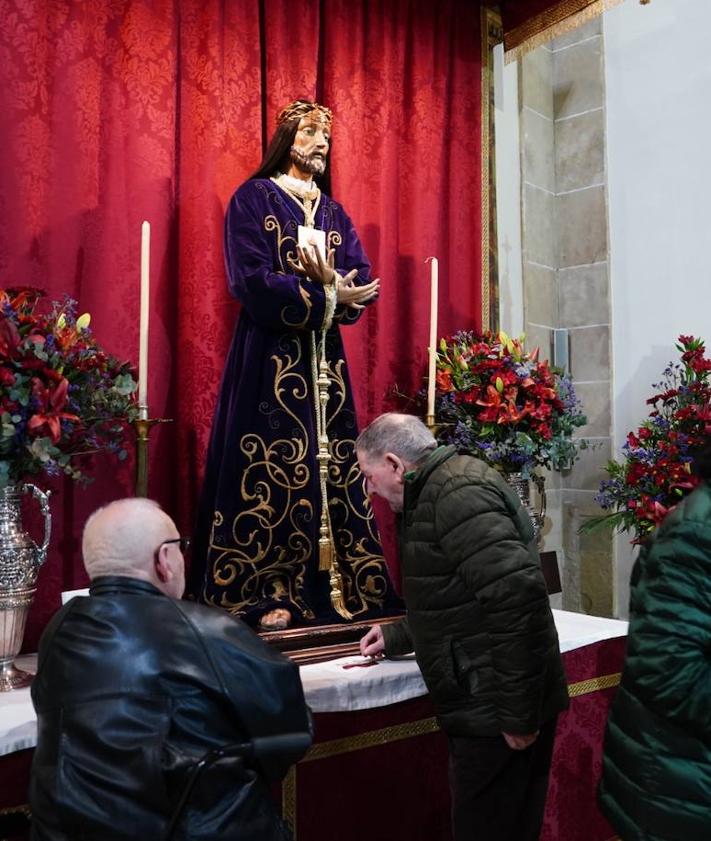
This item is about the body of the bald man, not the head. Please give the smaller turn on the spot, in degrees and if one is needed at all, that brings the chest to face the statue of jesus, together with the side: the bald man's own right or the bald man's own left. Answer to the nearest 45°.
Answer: approximately 45° to the bald man's own left

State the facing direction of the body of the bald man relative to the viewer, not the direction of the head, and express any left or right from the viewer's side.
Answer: facing away from the viewer and to the right of the viewer

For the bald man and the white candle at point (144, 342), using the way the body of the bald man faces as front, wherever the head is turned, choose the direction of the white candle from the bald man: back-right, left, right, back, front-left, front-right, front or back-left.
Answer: front-left

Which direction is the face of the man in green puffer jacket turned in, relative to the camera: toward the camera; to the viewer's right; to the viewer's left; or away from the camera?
to the viewer's left

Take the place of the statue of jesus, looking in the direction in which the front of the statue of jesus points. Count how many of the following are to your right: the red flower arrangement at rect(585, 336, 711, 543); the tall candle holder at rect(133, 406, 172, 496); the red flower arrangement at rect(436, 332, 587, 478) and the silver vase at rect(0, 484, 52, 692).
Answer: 2

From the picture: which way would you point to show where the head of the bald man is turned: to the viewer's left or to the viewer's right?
to the viewer's right

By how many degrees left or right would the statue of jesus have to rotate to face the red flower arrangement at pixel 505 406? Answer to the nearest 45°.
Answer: approximately 90° to its left

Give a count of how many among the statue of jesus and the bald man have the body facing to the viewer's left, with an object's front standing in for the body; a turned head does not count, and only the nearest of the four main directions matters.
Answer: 0

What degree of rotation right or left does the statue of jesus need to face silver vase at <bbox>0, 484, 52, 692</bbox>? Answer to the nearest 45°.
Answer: approximately 90° to its right

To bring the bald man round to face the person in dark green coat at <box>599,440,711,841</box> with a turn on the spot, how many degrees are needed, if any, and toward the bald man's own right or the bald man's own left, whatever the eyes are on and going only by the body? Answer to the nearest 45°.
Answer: approximately 45° to the bald man's own right

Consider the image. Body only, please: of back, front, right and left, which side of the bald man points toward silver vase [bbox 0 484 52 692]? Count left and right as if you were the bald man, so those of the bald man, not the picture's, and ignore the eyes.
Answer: left

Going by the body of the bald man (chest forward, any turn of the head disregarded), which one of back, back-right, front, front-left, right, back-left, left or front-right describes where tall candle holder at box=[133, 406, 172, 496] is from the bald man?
front-left

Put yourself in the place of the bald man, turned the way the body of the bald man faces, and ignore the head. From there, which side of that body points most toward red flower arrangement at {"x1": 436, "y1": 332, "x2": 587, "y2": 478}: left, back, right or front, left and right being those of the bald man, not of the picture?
front
